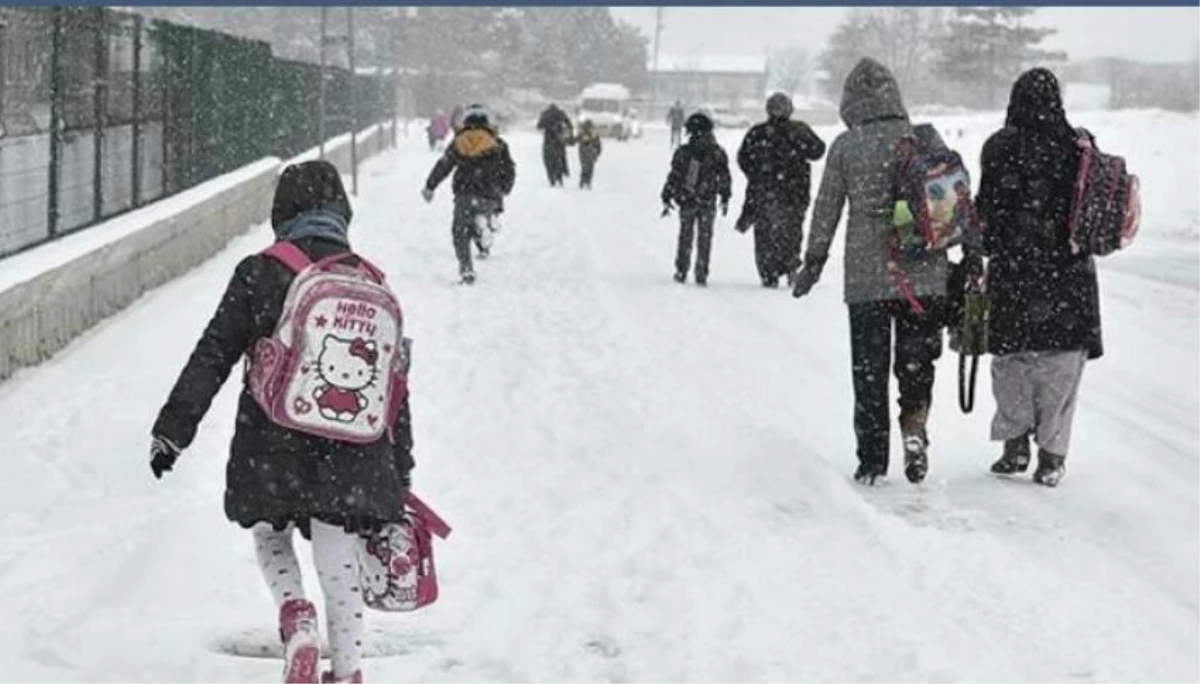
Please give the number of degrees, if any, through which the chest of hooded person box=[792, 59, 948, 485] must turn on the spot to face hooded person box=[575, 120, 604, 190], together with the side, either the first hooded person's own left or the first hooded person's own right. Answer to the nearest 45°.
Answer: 0° — they already face them

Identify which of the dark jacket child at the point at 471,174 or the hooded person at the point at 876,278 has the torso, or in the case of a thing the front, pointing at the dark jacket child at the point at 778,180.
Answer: the hooded person

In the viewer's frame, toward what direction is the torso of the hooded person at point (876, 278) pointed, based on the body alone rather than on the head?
away from the camera

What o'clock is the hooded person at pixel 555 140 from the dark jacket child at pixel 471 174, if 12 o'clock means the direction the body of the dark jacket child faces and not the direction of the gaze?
The hooded person is roughly at 12 o'clock from the dark jacket child.

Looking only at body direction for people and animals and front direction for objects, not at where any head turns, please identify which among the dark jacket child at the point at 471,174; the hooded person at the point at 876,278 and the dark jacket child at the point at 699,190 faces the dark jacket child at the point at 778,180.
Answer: the hooded person

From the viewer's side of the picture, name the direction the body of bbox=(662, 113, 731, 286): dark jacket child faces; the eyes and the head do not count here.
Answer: away from the camera

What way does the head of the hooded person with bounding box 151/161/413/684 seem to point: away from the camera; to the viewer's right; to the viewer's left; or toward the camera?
away from the camera

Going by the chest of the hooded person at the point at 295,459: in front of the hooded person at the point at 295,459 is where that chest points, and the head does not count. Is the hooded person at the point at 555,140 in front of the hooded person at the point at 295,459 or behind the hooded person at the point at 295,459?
in front

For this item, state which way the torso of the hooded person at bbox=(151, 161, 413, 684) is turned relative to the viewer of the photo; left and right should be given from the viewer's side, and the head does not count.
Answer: facing away from the viewer

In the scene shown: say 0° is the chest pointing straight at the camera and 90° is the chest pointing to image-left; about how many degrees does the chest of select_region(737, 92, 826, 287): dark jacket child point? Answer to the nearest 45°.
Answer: approximately 180°

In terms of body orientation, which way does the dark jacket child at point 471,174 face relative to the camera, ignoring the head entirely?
away from the camera
